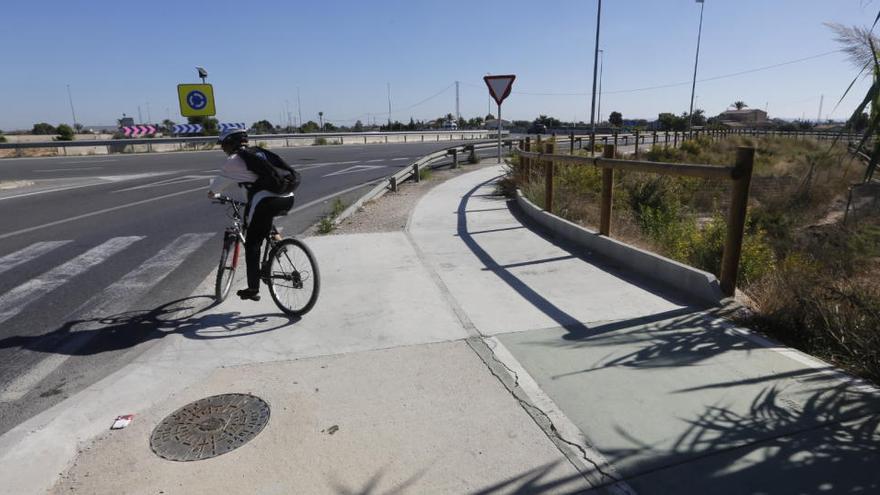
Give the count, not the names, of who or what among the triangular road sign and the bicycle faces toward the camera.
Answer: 1

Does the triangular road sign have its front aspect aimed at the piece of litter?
yes

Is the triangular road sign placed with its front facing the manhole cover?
yes

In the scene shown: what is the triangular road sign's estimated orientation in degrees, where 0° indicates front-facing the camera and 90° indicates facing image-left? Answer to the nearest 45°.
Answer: approximately 0°

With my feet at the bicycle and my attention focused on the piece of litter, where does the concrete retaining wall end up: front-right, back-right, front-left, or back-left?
back-left

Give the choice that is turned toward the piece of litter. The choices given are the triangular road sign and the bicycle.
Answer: the triangular road sign

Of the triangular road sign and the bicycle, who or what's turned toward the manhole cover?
the triangular road sign

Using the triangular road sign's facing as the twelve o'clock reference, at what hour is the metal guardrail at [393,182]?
The metal guardrail is roughly at 1 o'clock from the triangular road sign.
